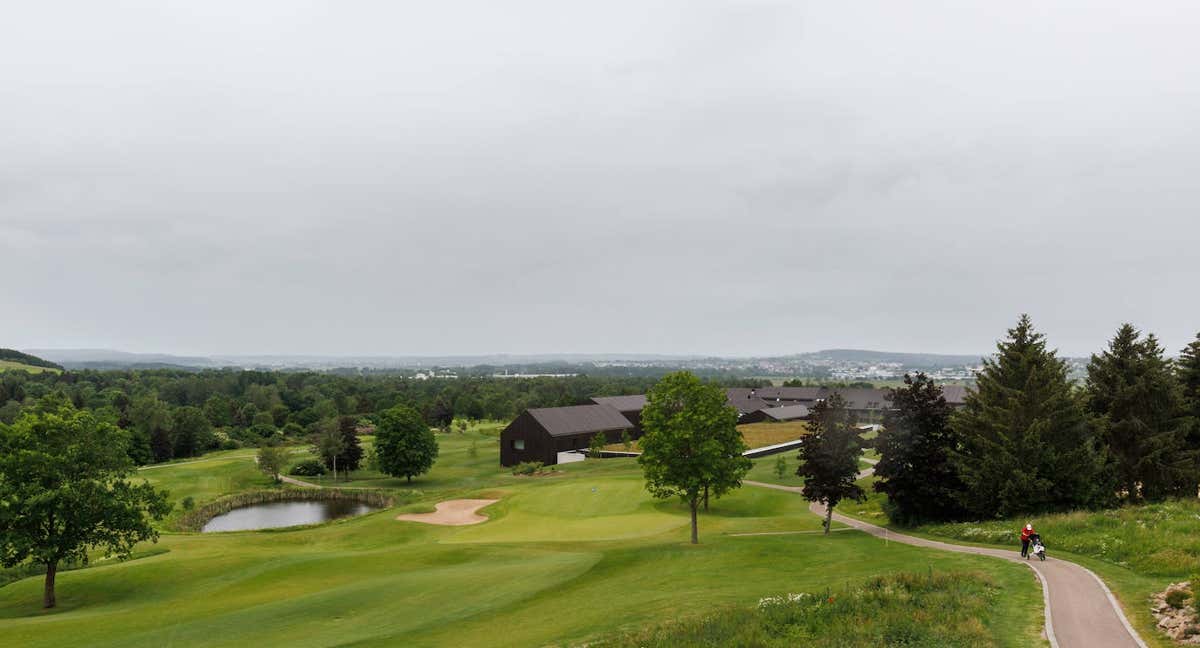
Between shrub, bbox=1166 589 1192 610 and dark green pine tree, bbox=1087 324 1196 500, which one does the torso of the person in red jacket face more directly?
the shrub

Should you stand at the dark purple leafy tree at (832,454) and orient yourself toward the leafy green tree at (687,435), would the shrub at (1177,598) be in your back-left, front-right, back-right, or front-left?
back-left

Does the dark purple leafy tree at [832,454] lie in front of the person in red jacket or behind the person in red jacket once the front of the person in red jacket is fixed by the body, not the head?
behind

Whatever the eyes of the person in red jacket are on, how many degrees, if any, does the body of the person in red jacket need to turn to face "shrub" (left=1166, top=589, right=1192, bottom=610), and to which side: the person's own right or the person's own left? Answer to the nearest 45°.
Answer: approximately 45° to the person's own right

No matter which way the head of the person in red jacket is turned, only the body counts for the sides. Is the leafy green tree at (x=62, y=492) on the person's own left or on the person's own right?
on the person's own right

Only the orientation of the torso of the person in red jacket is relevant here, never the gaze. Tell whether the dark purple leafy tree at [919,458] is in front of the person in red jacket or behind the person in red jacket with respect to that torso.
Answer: behind

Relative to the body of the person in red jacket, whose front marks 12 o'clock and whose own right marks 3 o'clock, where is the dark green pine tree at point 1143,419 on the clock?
The dark green pine tree is roughly at 8 o'clock from the person in red jacket.

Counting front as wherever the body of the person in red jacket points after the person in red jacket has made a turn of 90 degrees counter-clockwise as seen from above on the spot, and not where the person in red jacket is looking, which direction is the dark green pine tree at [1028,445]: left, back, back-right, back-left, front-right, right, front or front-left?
front-left

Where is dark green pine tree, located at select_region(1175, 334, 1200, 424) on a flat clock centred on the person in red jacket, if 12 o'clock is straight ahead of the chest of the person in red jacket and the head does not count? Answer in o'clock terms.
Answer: The dark green pine tree is roughly at 8 o'clock from the person in red jacket.

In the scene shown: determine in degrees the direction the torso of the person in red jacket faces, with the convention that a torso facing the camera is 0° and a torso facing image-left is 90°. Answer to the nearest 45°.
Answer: approximately 315°
